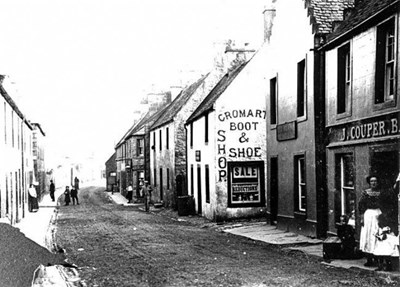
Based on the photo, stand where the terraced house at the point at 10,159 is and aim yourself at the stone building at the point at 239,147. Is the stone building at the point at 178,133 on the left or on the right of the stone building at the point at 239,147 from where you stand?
left

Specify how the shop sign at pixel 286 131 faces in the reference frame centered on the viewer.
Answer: facing the viewer and to the left of the viewer

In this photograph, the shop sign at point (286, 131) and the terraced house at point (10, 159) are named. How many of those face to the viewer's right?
1

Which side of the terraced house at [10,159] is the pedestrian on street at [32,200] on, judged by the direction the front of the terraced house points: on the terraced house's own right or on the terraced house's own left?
on the terraced house's own left

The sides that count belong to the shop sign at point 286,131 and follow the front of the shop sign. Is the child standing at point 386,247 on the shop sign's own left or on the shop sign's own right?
on the shop sign's own left

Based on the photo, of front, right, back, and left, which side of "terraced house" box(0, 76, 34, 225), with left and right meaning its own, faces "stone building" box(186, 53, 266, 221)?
front

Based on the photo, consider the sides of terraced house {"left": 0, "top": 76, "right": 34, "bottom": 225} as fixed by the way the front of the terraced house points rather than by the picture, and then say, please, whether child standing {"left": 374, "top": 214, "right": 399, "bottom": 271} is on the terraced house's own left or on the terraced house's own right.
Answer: on the terraced house's own right

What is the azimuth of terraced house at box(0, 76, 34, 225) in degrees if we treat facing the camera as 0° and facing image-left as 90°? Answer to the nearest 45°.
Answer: approximately 270°
